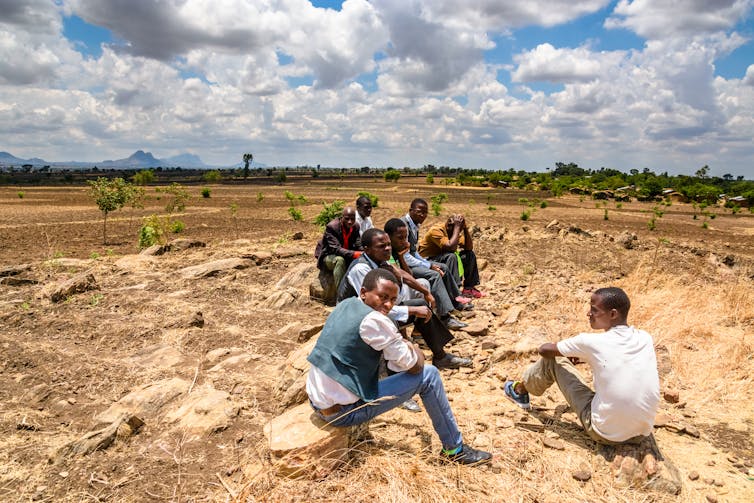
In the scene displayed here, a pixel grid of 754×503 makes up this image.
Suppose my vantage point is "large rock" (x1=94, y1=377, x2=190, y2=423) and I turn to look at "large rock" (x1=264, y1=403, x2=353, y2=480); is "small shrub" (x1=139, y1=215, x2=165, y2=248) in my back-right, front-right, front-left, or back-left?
back-left

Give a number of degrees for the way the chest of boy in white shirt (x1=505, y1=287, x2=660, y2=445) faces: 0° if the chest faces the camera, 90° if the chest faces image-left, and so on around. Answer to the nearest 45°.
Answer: approximately 135°

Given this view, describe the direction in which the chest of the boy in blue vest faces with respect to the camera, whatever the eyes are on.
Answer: to the viewer's right

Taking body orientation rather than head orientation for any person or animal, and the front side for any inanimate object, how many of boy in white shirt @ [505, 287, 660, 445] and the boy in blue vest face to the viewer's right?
1

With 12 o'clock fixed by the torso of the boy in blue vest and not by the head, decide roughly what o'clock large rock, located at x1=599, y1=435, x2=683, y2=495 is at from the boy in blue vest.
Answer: The large rock is roughly at 12 o'clock from the boy in blue vest.

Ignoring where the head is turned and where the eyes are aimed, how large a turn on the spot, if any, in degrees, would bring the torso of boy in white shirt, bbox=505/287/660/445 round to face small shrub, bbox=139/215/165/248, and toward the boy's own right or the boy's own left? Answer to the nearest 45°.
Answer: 0° — they already face it

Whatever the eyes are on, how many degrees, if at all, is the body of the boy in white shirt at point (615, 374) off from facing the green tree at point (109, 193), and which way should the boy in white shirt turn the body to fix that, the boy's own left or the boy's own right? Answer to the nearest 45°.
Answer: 0° — they already face it

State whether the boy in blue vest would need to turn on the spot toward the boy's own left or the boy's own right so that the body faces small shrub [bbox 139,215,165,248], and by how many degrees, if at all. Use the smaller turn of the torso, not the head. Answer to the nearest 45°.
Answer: approximately 135° to the boy's own left
